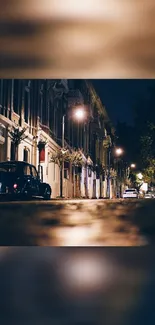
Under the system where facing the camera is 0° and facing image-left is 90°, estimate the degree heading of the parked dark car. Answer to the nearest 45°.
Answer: approximately 225°

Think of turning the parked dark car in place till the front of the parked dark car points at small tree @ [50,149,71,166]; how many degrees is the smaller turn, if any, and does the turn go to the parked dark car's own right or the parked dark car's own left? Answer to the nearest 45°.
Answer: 0° — it already faces it
